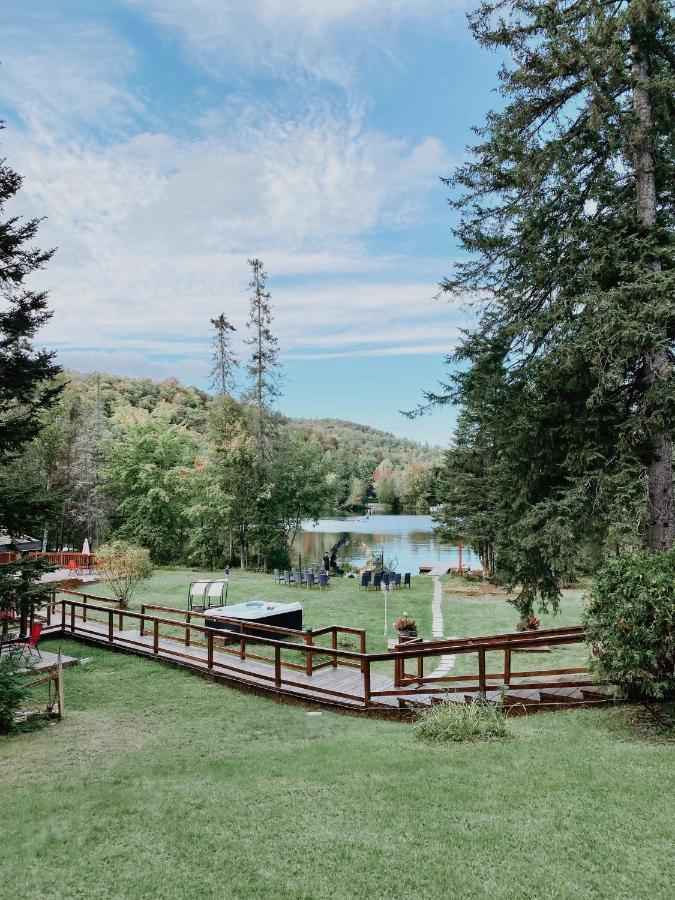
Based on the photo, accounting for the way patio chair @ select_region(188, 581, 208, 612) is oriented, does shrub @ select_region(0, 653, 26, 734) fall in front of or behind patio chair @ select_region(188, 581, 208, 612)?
behind

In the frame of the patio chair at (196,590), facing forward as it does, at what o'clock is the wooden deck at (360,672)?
The wooden deck is roughly at 4 o'clock from the patio chair.

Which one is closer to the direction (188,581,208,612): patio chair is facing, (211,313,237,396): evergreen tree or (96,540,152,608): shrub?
the evergreen tree

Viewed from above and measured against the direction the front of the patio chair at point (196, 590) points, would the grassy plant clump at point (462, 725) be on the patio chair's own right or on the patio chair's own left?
on the patio chair's own right

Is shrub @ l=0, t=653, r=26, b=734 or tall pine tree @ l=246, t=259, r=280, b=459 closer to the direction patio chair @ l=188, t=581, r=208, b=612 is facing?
the tall pine tree

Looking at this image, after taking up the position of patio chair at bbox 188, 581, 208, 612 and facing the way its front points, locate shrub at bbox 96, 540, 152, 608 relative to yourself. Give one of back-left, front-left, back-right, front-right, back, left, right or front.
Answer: left

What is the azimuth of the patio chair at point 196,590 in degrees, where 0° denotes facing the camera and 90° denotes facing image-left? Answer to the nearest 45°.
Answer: approximately 225°

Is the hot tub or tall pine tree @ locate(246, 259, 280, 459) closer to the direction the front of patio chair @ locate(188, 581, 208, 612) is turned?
the tall pine tree

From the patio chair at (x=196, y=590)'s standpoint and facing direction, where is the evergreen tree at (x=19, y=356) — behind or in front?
behind

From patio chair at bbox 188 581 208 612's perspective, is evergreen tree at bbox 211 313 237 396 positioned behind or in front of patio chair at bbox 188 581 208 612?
in front

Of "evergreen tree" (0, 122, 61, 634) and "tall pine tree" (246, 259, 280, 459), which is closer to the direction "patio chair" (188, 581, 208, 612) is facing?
the tall pine tree
